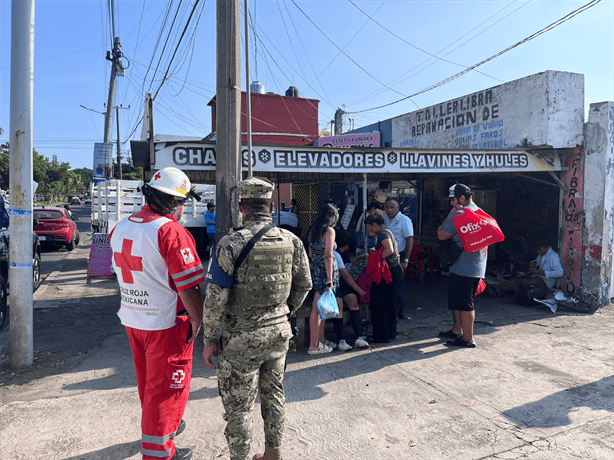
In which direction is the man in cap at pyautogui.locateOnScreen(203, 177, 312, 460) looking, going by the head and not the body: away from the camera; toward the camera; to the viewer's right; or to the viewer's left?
away from the camera

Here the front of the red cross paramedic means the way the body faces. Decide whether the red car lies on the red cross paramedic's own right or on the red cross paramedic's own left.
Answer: on the red cross paramedic's own left

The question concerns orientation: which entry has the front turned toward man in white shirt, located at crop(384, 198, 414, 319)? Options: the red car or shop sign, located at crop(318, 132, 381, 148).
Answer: the shop sign

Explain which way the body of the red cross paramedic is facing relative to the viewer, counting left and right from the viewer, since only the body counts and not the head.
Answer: facing away from the viewer and to the right of the viewer

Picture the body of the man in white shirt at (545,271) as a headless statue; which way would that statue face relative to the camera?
to the viewer's left

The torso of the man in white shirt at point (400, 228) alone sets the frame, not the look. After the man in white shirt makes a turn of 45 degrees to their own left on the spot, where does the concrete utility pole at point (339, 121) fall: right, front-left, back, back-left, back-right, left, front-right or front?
back

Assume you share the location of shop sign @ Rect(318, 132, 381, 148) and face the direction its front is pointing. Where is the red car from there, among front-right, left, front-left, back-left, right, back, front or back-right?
right

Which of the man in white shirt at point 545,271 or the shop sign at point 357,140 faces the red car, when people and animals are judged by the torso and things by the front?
the man in white shirt

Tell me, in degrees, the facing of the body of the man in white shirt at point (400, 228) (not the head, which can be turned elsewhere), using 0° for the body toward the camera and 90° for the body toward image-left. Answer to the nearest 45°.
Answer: approximately 45°

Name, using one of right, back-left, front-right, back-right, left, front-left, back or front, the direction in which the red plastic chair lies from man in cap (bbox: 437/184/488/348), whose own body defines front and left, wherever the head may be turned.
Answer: right

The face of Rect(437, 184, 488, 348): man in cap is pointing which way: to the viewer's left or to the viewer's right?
to the viewer's left

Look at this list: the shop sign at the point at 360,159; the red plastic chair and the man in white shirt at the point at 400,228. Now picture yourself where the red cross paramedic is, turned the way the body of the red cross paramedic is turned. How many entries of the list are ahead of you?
3

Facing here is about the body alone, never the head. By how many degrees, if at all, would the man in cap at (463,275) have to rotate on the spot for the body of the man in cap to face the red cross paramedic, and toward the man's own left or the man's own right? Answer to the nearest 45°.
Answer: approximately 45° to the man's own left

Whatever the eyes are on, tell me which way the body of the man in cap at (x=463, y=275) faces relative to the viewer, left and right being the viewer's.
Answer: facing to the left of the viewer

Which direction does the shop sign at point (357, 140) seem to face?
toward the camera
